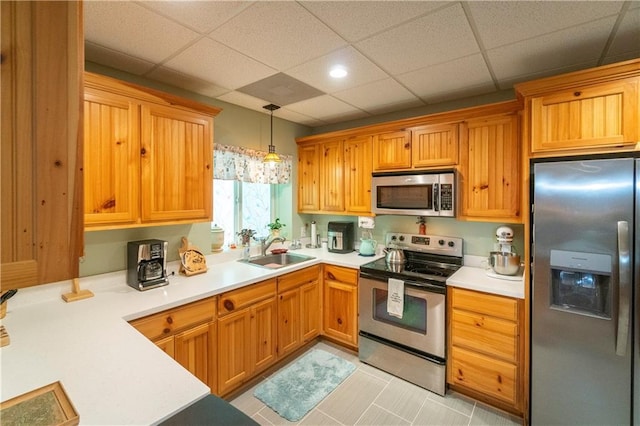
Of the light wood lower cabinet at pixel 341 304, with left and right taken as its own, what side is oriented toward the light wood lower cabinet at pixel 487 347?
left

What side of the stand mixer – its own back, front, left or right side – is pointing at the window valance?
right

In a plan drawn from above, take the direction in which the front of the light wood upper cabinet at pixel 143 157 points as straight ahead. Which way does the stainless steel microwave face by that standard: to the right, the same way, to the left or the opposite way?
to the right

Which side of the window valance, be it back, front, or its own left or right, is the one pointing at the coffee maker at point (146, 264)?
right

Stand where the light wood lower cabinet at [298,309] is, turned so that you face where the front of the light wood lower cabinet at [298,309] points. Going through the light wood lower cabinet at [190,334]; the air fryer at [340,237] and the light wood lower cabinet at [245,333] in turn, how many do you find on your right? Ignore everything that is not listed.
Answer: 2

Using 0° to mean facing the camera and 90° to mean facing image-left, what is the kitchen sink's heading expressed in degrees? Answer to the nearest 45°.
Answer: approximately 315°

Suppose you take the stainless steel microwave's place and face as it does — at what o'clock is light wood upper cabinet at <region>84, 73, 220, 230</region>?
The light wood upper cabinet is roughly at 2 o'clock from the stainless steel microwave.

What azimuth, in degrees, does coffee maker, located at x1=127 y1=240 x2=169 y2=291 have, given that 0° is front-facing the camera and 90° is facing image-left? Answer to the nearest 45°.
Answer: approximately 315°

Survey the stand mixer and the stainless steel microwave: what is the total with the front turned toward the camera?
2
